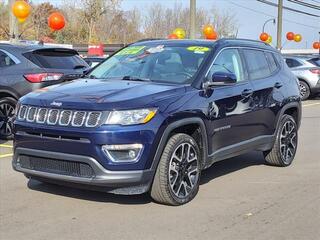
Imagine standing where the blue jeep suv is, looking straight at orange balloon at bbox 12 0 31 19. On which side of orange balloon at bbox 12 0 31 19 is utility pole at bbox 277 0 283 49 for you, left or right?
right

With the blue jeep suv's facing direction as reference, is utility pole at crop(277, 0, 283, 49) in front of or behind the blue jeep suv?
behind

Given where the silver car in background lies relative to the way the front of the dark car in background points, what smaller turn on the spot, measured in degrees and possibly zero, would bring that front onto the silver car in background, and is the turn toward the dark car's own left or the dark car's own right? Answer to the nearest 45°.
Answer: approximately 90° to the dark car's own right

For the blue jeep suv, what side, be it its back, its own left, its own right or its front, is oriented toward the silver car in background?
back

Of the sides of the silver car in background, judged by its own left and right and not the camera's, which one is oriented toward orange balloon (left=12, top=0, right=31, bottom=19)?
left

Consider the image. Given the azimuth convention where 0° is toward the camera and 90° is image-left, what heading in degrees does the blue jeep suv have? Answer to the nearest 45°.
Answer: approximately 45°

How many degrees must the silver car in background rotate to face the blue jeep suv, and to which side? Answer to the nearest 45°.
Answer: approximately 135° to its left

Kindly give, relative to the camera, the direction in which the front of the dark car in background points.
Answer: facing away from the viewer and to the left of the viewer

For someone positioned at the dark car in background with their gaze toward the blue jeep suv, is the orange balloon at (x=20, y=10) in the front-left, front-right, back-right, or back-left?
back-left

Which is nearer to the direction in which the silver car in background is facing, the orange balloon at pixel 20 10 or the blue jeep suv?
the orange balloon
